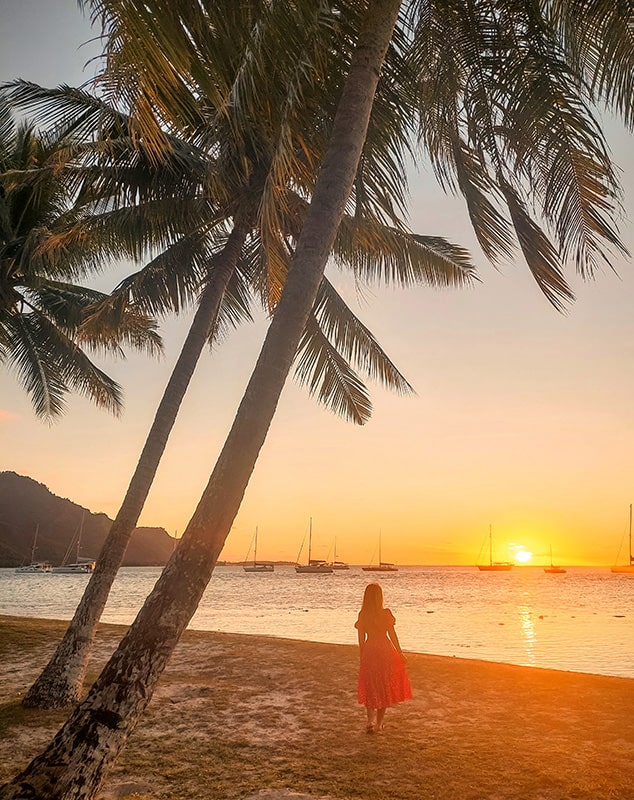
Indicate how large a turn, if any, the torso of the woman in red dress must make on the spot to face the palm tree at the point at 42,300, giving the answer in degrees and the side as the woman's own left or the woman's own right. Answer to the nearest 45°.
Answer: approximately 45° to the woman's own left

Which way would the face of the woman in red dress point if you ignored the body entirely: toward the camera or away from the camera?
away from the camera

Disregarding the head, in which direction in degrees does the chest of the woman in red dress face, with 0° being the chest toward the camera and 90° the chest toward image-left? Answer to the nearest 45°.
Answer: approximately 180°
